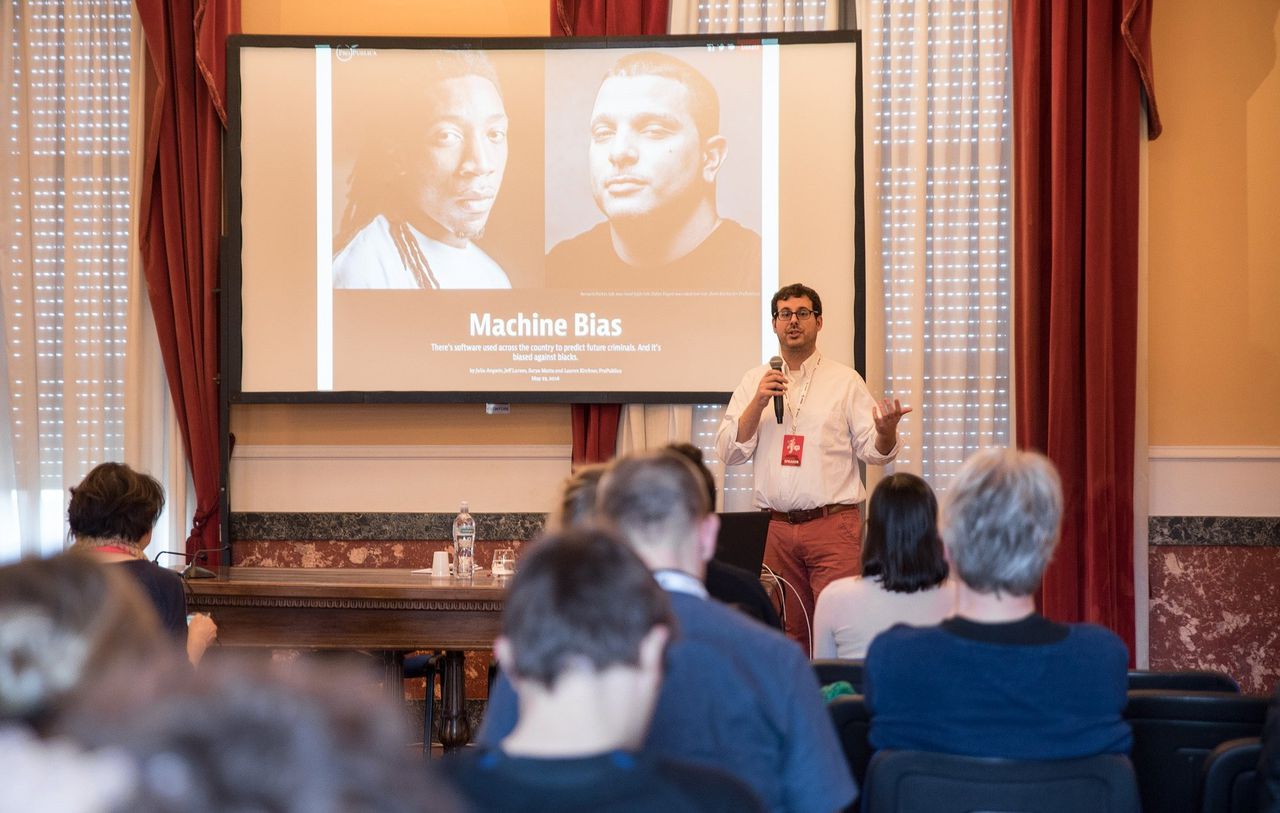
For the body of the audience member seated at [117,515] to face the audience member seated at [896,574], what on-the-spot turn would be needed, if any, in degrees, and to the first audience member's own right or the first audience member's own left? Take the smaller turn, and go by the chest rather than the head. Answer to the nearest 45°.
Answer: approximately 90° to the first audience member's own right

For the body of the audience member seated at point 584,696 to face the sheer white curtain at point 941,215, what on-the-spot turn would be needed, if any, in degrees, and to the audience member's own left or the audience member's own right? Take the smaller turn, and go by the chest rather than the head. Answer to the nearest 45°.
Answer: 0° — they already face it

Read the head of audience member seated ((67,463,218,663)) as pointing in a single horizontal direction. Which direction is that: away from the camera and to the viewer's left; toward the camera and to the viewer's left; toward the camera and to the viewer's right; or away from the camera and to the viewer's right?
away from the camera and to the viewer's right

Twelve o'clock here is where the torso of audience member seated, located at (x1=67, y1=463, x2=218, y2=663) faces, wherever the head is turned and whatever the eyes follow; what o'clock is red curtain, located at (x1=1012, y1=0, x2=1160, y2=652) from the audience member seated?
The red curtain is roughly at 1 o'clock from the audience member seated.

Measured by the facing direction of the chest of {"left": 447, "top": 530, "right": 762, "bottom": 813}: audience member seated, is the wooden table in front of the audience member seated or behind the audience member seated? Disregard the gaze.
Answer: in front

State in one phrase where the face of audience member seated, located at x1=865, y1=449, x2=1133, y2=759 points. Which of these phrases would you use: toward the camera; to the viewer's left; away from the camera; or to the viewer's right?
away from the camera

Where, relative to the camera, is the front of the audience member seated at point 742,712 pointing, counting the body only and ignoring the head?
away from the camera

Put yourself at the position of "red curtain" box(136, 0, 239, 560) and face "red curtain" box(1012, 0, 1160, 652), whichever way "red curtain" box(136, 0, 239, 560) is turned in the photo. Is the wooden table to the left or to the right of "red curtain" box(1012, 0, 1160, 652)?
right

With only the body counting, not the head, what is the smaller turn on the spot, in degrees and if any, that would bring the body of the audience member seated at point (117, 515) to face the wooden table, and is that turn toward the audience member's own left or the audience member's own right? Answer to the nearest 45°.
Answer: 0° — they already face it

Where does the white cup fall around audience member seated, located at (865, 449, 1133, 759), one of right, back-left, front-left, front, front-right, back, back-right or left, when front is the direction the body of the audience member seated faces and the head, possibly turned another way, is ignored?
front-left

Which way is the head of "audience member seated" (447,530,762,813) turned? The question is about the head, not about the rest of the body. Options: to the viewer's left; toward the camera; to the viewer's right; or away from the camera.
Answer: away from the camera

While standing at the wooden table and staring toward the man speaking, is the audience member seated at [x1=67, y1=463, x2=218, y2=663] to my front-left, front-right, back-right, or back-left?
back-right

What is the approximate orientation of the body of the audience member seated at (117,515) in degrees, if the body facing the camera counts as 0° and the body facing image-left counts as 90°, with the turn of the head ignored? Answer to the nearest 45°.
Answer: approximately 225°

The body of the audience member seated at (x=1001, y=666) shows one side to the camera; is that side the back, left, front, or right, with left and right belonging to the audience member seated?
back

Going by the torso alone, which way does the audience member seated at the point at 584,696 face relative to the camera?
away from the camera

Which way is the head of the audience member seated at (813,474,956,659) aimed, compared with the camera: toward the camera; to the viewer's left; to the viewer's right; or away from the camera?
away from the camera
